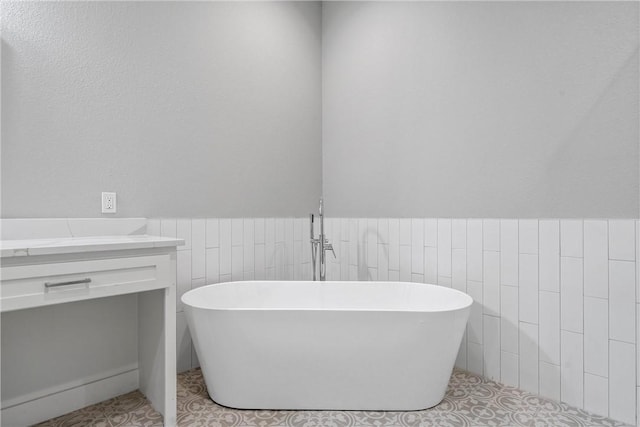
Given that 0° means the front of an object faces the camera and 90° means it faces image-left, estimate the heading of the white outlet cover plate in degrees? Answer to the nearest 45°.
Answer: approximately 0°
